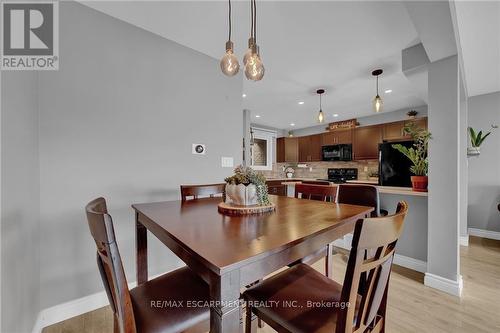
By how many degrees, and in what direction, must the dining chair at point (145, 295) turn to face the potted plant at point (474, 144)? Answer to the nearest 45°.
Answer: approximately 45° to its right

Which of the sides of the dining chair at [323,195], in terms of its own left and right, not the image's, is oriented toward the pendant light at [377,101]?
back

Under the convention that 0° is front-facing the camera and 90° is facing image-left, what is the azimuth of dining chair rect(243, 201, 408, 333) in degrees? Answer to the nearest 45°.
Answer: approximately 135°

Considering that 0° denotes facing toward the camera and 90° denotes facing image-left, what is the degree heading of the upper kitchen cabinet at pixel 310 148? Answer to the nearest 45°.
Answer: approximately 45°

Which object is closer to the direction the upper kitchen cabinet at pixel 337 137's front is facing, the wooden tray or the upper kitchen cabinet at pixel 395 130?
the wooden tray

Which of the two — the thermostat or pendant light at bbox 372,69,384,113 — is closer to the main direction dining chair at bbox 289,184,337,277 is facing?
the thermostat
